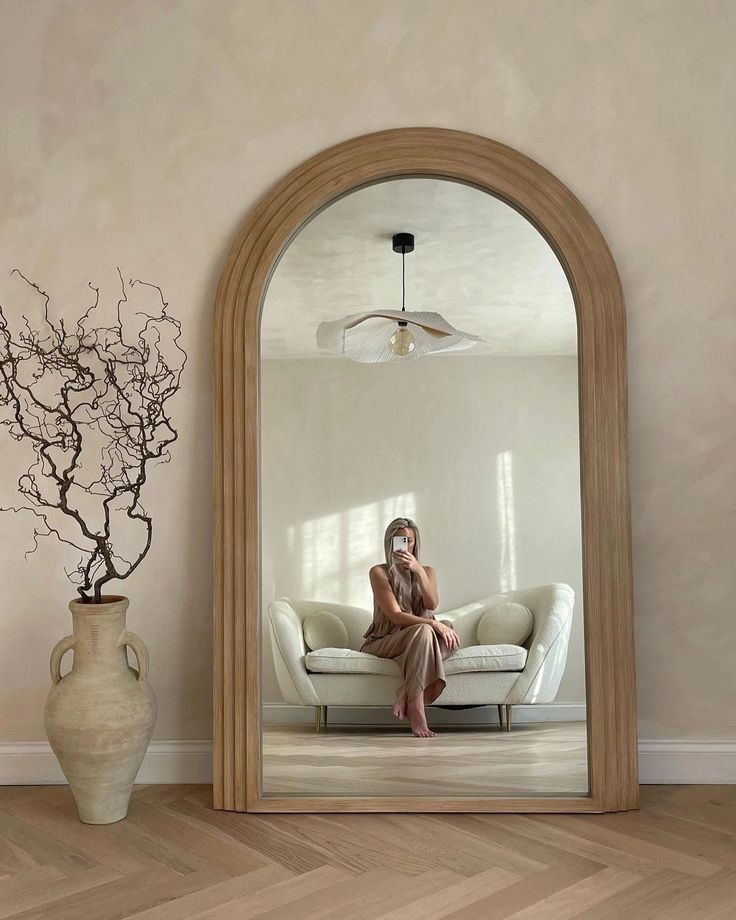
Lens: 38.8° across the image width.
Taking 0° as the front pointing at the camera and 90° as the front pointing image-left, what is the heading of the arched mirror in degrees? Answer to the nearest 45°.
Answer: approximately 0°

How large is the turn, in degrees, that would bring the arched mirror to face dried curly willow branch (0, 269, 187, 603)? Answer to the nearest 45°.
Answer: approximately 90° to its right

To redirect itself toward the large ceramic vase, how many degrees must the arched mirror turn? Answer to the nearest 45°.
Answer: approximately 90° to its right
